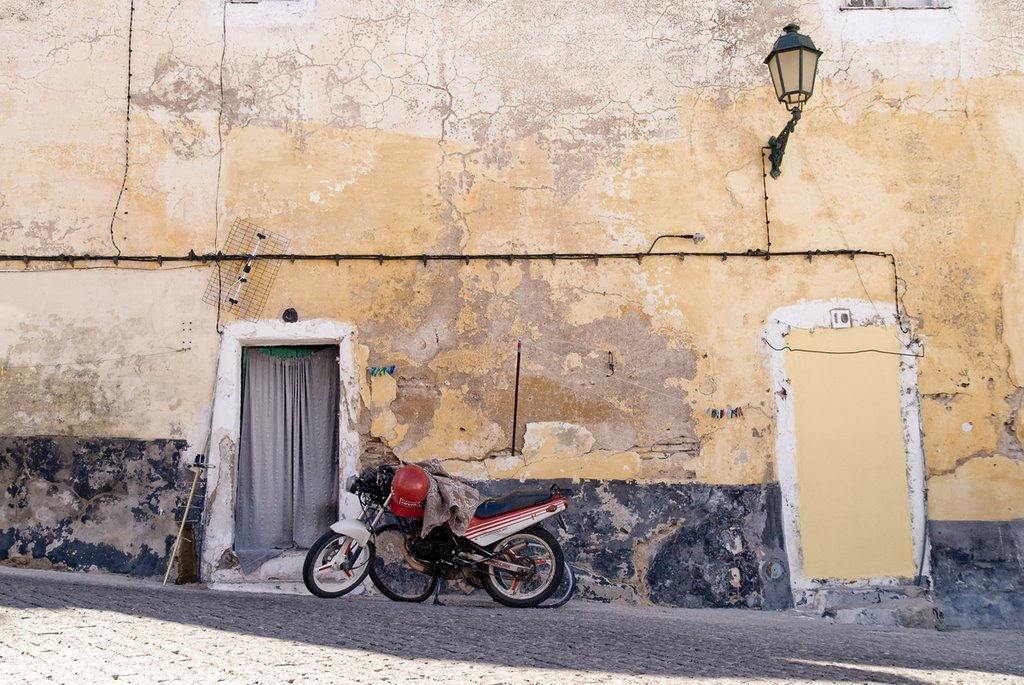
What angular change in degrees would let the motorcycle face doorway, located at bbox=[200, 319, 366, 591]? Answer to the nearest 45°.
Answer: approximately 45° to its right

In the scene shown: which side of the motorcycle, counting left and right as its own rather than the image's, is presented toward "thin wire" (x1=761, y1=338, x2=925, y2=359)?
back

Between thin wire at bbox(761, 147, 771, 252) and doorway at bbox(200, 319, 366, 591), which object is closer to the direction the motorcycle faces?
the doorway

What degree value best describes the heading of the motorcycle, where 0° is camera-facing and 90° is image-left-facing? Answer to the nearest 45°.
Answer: approximately 90°
